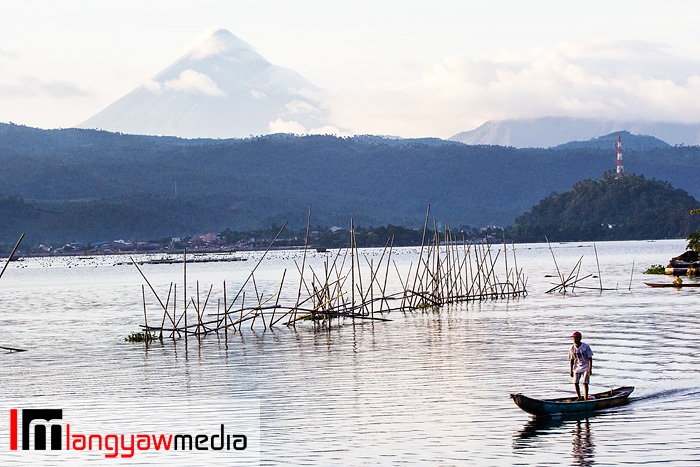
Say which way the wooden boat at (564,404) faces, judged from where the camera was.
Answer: facing the viewer and to the left of the viewer
